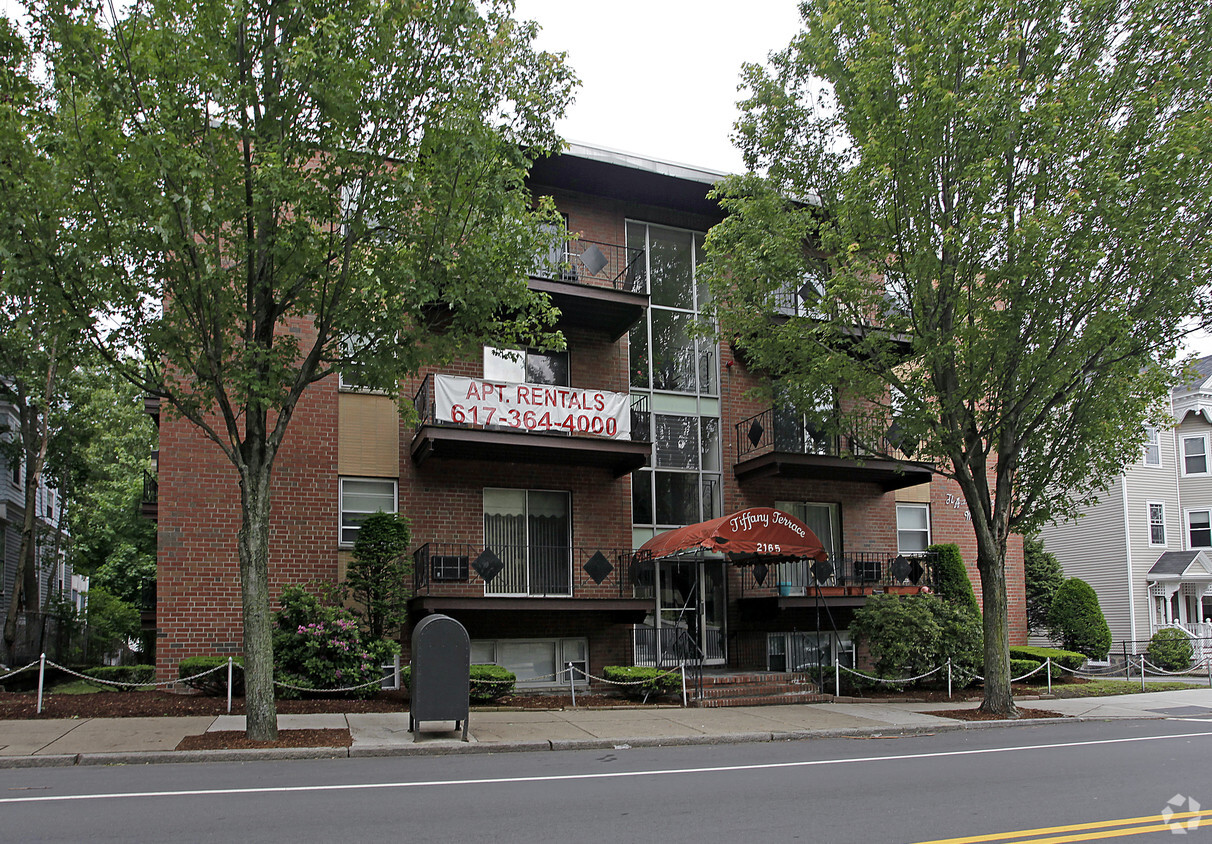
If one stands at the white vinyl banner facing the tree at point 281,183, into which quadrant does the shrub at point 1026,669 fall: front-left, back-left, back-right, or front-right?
back-left

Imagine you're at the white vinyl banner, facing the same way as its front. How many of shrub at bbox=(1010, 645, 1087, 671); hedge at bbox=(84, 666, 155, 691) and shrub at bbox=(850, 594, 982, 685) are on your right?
1

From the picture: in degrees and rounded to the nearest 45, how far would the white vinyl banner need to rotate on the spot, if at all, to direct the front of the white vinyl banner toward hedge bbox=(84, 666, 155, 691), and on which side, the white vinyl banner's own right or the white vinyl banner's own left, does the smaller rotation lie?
approximately 90° to the white vinyl banner's own right

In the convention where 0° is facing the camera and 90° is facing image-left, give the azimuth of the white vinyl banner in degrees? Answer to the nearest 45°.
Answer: approximately 0°

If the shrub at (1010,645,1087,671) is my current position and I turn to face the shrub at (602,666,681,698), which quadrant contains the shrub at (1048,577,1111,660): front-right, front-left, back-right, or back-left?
back-right

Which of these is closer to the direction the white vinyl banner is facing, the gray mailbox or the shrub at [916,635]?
the gray mailbox

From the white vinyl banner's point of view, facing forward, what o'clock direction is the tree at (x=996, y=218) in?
The tree is roughly at 10 o'clock from the white vinyl banner.

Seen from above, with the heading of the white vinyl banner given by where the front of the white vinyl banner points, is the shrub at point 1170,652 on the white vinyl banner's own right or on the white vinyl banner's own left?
on the white vinyl banner's own left
